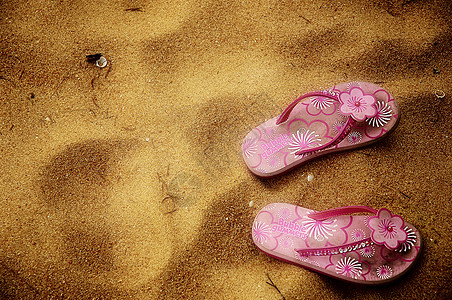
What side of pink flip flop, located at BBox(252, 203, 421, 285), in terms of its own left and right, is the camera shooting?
right
